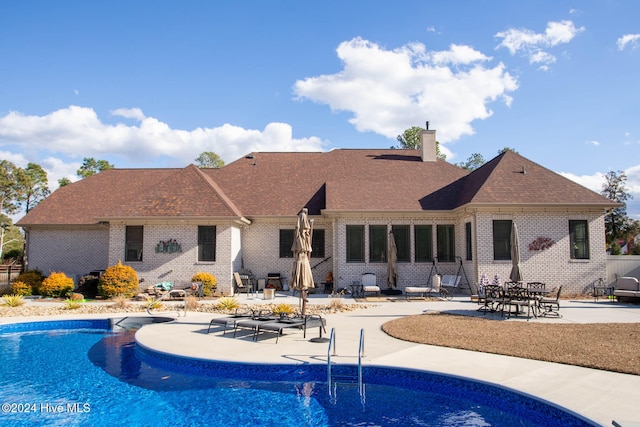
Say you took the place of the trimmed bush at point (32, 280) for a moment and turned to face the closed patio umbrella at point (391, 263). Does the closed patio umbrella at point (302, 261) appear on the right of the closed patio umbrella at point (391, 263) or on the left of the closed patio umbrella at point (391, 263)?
right

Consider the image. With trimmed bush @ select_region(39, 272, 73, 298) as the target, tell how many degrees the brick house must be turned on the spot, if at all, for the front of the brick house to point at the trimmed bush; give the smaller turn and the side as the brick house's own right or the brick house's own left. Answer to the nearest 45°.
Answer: approximately 90° to the brick house's own left

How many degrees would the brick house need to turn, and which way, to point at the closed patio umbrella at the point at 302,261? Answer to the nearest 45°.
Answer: approximately 180°

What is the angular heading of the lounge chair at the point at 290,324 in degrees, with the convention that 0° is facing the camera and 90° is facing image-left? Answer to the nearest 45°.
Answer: approximately 45°

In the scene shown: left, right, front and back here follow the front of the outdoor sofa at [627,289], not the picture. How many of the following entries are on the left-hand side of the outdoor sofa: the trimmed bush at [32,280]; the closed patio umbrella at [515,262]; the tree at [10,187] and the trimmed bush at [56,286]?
0

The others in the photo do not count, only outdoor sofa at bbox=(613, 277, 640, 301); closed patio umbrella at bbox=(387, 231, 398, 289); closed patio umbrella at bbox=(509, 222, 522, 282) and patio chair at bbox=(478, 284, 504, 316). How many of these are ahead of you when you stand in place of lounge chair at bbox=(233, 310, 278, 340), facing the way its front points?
0

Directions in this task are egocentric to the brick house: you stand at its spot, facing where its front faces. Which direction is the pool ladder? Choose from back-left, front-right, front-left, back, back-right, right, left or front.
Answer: back

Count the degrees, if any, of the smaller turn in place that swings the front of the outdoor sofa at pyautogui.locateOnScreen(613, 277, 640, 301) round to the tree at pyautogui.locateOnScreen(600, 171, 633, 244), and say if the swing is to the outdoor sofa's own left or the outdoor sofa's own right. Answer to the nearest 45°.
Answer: approximately 180°

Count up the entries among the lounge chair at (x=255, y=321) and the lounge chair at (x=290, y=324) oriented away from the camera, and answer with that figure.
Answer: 0

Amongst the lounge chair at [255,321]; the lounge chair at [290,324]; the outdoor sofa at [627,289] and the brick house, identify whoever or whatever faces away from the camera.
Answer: the brick house

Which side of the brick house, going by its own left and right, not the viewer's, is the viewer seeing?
back

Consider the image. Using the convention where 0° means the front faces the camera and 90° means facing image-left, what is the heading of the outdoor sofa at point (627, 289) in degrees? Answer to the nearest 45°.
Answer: approximately 0°

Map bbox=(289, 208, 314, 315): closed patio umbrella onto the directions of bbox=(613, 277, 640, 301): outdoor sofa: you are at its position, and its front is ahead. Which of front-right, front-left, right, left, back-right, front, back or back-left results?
front-right

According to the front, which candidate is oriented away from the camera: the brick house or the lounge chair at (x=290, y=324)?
the brick house

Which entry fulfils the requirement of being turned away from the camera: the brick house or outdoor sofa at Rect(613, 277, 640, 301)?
the brick house

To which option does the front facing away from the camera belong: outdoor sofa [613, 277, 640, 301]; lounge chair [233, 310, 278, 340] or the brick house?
the brick house

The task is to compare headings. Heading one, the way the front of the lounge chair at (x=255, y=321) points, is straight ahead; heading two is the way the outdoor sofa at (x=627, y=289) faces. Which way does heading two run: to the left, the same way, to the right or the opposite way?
the same way
